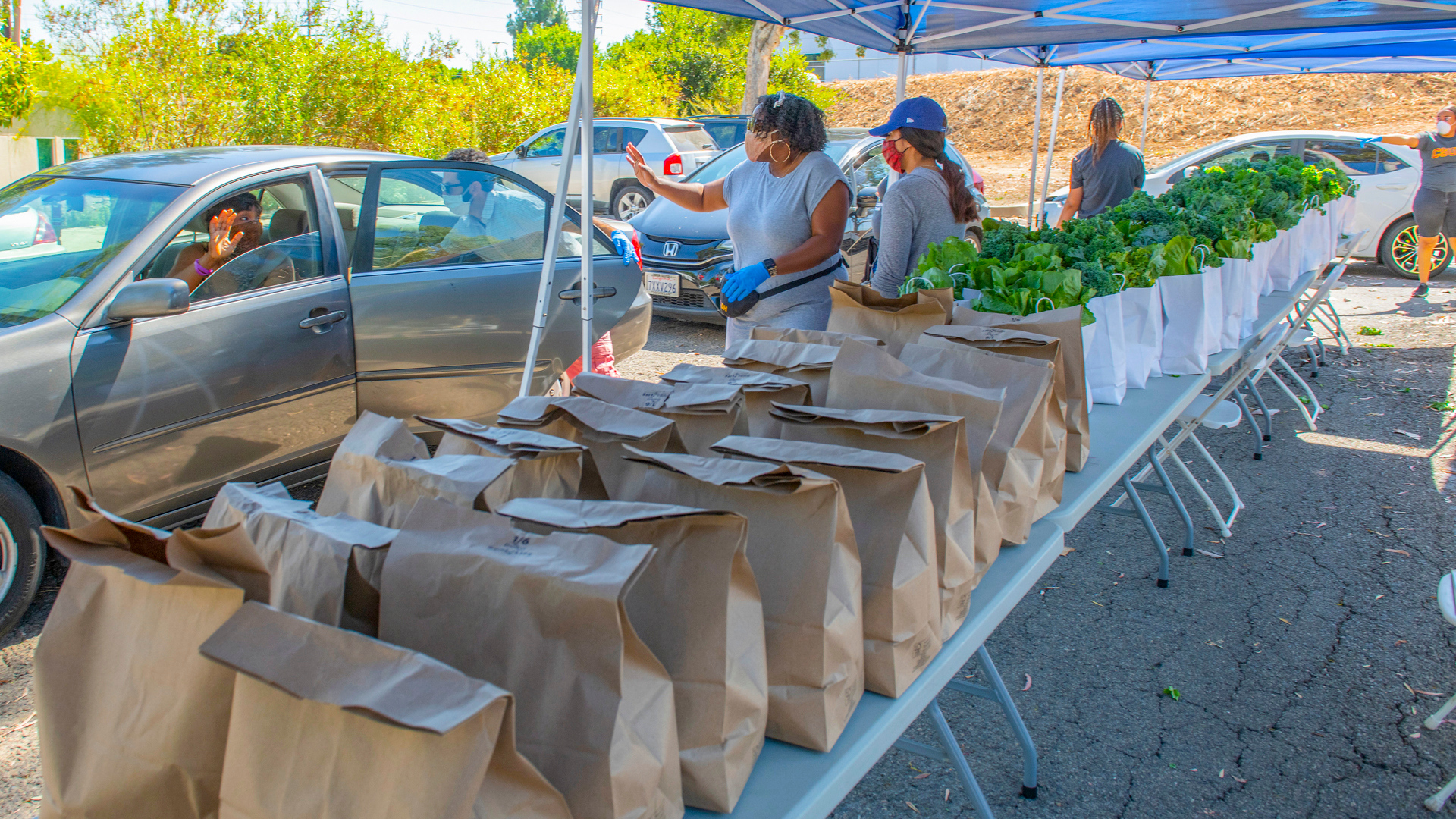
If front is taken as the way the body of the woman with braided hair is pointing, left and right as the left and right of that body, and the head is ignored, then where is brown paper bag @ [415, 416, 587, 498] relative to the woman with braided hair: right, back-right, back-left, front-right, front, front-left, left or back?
back

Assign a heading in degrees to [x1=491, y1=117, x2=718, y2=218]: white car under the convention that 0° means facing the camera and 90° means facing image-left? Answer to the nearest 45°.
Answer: approximately 135°

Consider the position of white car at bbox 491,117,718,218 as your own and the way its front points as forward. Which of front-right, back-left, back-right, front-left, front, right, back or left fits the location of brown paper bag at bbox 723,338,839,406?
back-left

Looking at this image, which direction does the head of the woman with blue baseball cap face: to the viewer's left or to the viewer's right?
to the viewer's left

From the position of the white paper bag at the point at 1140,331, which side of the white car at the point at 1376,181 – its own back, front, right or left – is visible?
left

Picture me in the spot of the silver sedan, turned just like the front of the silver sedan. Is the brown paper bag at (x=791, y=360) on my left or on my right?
on my left

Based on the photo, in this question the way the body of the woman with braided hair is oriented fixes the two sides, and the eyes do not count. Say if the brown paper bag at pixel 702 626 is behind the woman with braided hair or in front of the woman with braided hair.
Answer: behind

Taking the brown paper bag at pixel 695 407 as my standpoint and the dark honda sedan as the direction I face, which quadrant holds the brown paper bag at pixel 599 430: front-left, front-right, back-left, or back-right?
back-left
